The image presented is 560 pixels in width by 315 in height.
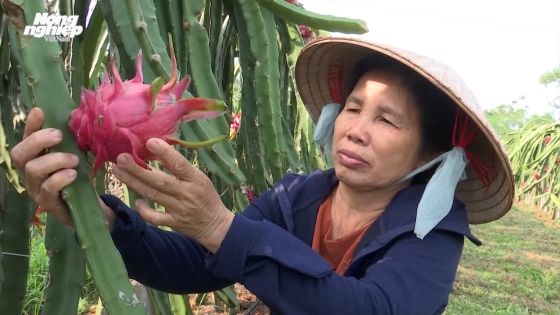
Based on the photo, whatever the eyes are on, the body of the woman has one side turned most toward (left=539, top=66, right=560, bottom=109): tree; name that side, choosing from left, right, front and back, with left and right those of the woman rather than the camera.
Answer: back

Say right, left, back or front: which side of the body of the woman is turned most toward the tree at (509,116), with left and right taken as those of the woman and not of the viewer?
back

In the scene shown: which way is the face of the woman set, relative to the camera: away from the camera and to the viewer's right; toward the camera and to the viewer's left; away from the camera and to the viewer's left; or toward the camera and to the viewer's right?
toward the camera and to the viewer's left

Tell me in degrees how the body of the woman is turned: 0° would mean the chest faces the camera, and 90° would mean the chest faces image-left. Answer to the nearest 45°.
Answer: approximately 45°
